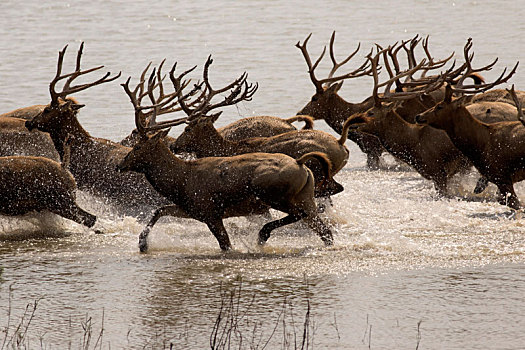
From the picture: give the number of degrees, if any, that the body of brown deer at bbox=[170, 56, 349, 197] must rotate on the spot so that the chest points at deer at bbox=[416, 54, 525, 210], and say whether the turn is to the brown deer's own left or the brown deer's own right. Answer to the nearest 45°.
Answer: approximately 180°

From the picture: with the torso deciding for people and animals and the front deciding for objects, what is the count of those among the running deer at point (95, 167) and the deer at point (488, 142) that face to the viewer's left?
2

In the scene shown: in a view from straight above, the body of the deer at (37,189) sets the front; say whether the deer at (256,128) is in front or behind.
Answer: behind

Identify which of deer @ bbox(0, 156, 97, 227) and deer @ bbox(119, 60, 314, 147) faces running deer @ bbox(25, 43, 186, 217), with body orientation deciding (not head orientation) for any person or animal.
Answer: deer @ bbox(119, 60, 314, 147)

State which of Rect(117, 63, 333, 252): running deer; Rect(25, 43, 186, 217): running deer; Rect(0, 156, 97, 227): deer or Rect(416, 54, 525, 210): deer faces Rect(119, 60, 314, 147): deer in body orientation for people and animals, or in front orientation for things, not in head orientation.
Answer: Rect(416, 54, 525, 210): deer

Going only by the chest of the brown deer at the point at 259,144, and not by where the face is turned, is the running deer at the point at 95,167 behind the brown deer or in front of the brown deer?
in front

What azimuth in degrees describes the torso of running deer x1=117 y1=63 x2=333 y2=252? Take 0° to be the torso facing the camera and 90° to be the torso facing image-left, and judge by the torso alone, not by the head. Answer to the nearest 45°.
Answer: approximately 90°

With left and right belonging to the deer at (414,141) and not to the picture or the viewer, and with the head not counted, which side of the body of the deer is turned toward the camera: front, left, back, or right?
left

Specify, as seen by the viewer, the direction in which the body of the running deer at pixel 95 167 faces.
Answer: to the viewer's left

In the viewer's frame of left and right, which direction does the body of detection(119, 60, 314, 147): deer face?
facing to the left of the viewer

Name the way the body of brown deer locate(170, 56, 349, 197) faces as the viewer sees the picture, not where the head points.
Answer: to the viewer's left

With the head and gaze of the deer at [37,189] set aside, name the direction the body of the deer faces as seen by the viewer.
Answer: to the viewer's left

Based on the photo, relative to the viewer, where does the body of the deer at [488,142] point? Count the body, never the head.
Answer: to the viewer's left

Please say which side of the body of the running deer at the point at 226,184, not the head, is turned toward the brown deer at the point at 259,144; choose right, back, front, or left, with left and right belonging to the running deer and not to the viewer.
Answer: right

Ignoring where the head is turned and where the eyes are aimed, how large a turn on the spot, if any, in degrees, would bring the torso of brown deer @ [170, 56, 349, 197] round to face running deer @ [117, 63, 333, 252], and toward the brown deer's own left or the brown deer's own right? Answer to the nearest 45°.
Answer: approximately 90° to the brown deer's own left
